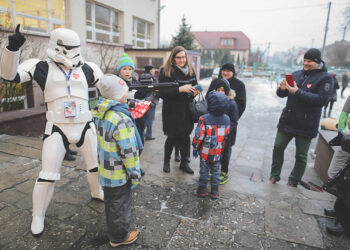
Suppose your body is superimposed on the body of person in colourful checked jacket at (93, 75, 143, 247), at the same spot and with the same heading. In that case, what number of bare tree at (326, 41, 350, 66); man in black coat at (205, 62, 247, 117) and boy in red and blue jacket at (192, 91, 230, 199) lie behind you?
0

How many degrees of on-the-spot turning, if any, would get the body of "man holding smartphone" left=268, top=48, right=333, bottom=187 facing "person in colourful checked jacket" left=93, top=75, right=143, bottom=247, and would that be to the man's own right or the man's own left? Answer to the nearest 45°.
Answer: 0° — they already face them

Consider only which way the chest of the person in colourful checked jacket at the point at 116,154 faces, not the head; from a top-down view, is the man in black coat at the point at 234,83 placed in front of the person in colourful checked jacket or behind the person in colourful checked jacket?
in front

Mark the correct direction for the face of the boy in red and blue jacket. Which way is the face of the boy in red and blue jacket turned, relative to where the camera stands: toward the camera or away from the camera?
away from the camera

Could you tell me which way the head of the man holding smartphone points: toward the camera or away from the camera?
toward the camera

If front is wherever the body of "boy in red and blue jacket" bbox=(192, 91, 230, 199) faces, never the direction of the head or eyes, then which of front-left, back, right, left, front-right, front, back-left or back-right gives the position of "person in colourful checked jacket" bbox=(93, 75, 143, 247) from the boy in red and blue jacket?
back-left

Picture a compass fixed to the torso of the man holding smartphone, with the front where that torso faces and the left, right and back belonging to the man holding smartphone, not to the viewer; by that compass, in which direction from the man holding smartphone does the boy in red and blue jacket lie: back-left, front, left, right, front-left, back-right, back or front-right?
front

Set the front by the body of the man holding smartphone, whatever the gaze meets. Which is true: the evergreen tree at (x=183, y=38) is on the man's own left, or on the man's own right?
on the man's own right

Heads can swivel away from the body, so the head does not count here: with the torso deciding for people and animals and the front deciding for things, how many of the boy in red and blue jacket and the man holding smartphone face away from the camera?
1

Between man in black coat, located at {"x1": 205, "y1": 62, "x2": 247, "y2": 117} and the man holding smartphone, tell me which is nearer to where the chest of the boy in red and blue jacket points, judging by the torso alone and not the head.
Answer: the man in black coat

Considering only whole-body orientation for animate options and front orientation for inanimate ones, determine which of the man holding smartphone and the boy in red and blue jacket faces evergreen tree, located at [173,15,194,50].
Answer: the boy in red and blue jacket

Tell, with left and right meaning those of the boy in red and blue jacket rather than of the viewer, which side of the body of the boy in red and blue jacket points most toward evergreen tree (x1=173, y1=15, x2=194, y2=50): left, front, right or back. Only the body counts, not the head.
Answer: front

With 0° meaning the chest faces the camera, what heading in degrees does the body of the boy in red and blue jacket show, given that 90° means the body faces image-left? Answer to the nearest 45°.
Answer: approximately 180°

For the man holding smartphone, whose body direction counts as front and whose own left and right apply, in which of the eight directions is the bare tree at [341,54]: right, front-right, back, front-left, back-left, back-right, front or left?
back-right

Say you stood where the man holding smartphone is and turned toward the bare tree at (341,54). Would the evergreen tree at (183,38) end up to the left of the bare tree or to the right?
left

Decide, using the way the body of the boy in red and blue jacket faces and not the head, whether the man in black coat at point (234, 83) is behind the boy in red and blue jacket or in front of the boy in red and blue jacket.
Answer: in front

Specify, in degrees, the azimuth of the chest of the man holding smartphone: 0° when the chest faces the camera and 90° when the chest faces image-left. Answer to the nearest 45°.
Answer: approximately 45°

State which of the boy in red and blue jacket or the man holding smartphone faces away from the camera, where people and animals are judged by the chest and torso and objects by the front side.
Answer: the boy in red and blue jacket
